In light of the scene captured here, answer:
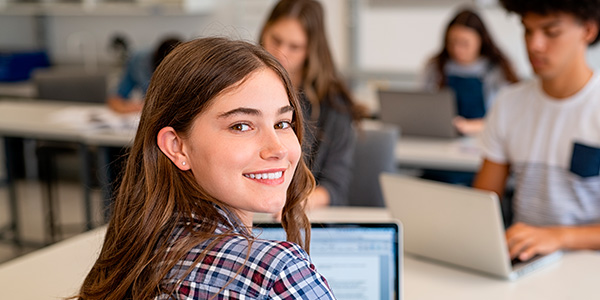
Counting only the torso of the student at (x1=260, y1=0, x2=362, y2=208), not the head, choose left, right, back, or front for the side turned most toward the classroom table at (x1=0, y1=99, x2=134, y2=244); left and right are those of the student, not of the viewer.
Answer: right

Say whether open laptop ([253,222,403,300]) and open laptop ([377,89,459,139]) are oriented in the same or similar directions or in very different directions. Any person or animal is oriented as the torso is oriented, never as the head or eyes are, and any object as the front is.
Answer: very different directions

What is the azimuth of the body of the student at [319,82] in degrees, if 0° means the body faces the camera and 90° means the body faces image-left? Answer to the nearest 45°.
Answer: approximately 45°

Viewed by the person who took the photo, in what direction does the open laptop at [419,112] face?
facing away from the viewer

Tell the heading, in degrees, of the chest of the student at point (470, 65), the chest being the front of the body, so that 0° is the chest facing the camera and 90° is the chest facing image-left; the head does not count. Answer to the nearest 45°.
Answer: approximately 0°
